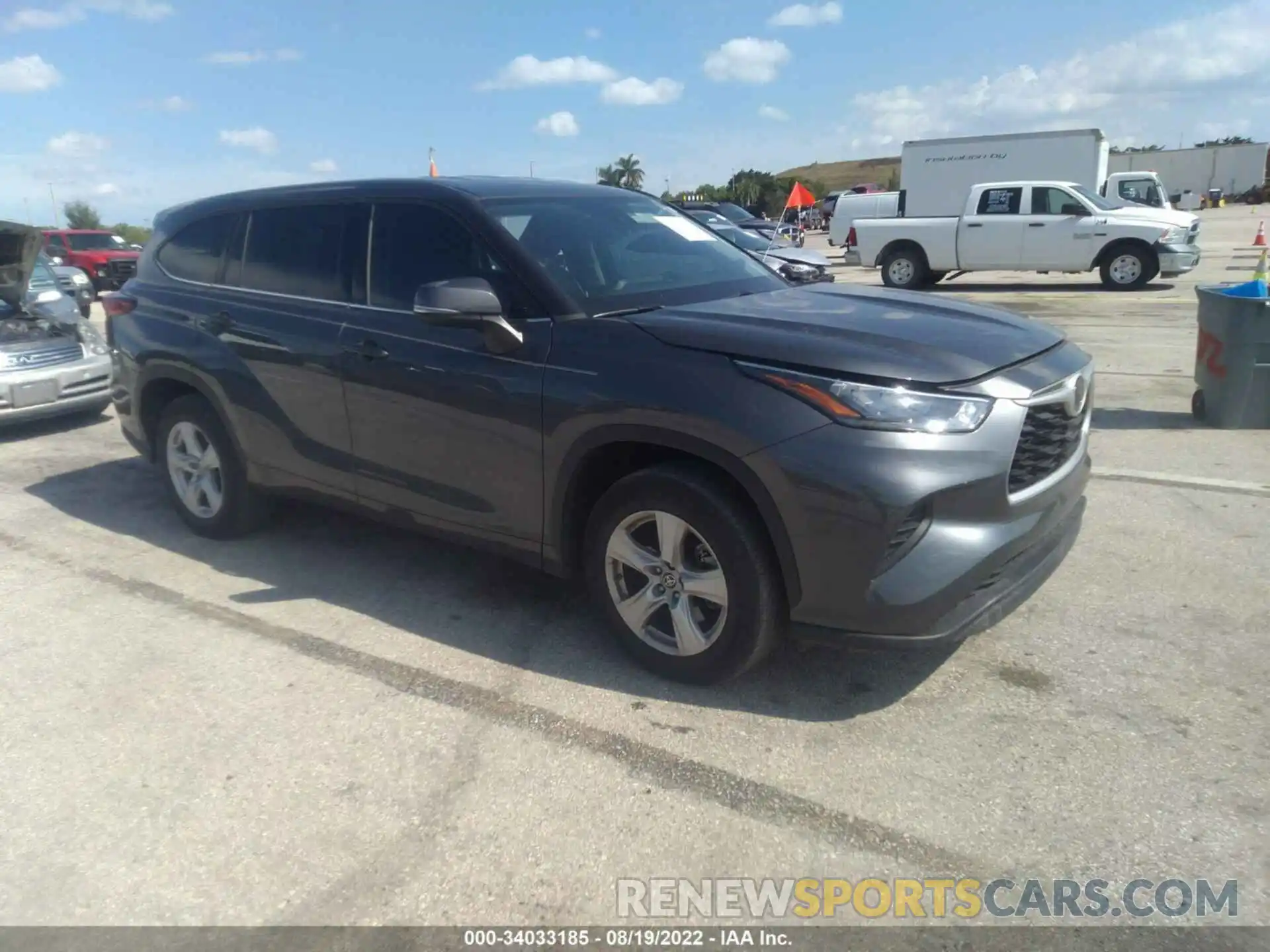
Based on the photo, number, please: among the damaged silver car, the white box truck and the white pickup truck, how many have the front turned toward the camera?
1

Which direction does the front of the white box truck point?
to the viewer's right

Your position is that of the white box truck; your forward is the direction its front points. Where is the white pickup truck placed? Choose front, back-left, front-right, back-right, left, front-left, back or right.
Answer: right

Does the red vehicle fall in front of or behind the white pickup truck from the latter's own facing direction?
behind

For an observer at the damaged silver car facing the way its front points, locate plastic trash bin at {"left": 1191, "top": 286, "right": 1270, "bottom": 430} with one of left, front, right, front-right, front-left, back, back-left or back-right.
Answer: front-left

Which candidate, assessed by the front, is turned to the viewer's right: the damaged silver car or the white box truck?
the white box truck

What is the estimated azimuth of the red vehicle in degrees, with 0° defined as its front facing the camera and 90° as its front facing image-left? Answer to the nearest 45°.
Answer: approximately 315°

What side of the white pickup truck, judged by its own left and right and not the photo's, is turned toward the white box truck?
left

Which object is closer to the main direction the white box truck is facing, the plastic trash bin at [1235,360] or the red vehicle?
the plastic trash bin

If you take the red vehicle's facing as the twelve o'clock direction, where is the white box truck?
The white box truck is roughly at 11 o'clock from the red vehicle.

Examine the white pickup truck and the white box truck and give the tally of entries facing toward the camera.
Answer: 0

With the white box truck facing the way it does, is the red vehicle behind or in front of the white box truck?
behind

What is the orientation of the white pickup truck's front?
to the viewer's right
